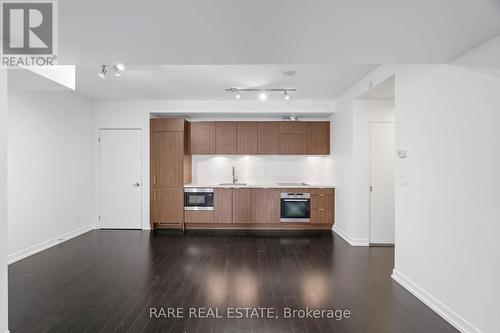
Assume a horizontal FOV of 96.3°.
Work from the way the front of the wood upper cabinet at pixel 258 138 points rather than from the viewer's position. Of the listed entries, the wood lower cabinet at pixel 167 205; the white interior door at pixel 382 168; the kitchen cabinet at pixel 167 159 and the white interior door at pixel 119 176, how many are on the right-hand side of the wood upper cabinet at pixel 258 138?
3

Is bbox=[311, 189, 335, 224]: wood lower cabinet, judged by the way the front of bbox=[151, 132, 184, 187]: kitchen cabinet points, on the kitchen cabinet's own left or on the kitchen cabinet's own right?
on the kitchen cabinet's own left

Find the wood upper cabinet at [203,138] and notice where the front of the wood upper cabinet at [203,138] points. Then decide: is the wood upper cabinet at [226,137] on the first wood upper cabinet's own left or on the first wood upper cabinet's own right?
on the first wood upper cabinet's own left
